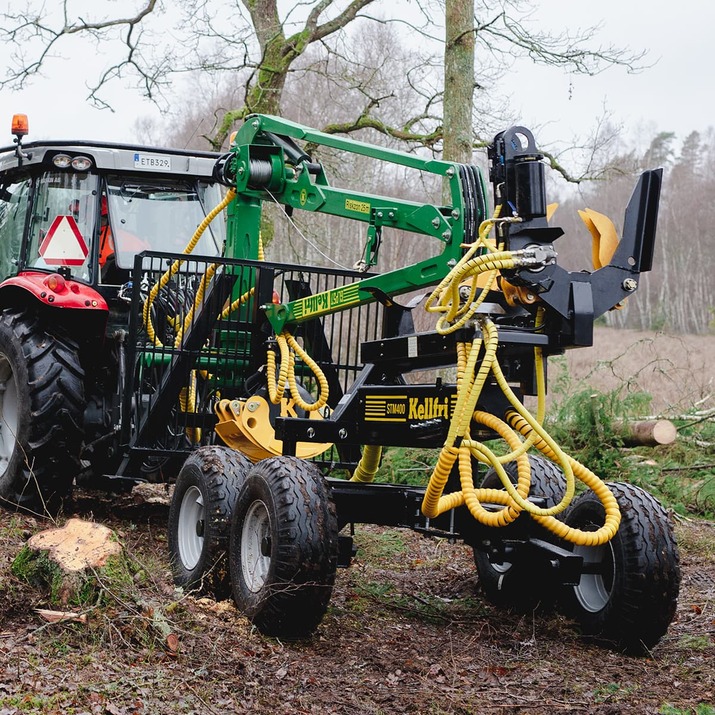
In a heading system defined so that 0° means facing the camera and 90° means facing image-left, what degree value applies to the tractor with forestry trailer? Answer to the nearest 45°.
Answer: approximately 135°

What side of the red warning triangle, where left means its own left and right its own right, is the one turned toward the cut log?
left

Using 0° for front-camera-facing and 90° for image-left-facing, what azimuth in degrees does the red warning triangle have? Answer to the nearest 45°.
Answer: approximately 0°

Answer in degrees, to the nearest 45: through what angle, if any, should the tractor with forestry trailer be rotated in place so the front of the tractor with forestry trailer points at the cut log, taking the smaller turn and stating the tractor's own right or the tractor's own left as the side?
approximately 90° to the tractor's own right

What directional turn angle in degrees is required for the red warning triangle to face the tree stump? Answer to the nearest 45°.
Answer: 0° — it already faces it

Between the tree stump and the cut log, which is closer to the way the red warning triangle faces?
the tree stump
